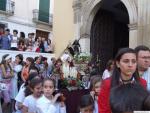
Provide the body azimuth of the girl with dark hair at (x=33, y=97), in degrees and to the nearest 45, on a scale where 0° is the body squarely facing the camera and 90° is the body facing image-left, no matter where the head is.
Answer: approximately 315°

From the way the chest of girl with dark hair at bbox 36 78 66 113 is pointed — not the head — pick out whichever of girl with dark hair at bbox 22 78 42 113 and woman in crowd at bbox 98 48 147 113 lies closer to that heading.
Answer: the woman in crowd

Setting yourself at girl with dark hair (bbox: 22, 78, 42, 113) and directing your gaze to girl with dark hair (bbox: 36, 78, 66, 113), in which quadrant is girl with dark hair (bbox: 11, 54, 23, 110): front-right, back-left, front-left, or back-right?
back-left

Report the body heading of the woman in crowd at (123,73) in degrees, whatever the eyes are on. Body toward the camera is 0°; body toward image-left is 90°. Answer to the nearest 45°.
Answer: approximately 315°

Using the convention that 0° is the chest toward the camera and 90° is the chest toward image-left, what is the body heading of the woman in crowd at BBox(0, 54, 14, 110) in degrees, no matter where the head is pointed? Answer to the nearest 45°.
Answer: approximately 315°

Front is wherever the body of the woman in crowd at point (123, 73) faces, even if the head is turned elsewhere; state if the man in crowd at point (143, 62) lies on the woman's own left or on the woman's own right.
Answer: on the woman's own left
